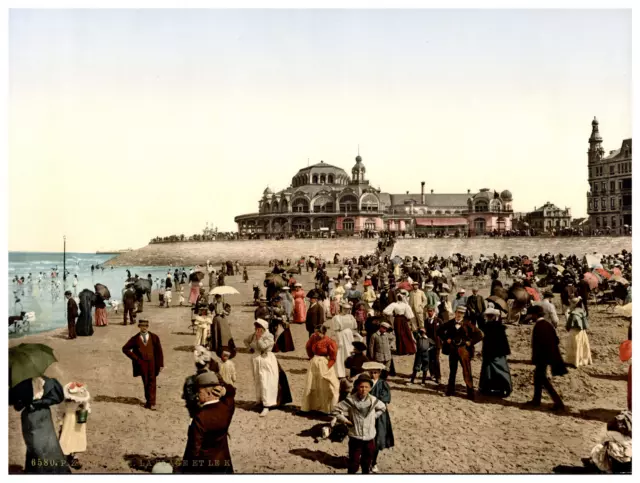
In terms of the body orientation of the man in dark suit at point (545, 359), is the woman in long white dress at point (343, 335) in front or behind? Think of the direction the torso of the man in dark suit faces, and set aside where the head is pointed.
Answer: in front

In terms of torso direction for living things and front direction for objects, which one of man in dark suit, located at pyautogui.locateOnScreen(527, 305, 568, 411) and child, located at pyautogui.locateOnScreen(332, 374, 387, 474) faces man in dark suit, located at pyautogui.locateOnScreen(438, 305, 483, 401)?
man in dark suit, located at pyautogui.locateOnScreen(527, 305, 568, 411)

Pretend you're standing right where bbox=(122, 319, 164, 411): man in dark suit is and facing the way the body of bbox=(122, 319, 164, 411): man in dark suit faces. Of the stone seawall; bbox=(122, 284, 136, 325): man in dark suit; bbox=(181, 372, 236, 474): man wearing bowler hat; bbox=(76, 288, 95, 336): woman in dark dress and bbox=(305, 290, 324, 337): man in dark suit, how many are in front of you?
1

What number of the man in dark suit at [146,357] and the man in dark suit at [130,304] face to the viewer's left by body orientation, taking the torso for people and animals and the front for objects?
0

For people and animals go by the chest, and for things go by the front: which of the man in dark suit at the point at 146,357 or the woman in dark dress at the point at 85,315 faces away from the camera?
the woman in dark dress

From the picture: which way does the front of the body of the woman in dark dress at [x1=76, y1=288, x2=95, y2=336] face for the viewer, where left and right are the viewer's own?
facing away from the viewer

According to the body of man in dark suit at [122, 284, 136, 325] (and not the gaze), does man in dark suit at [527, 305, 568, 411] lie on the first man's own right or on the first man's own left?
on the first man's own right
